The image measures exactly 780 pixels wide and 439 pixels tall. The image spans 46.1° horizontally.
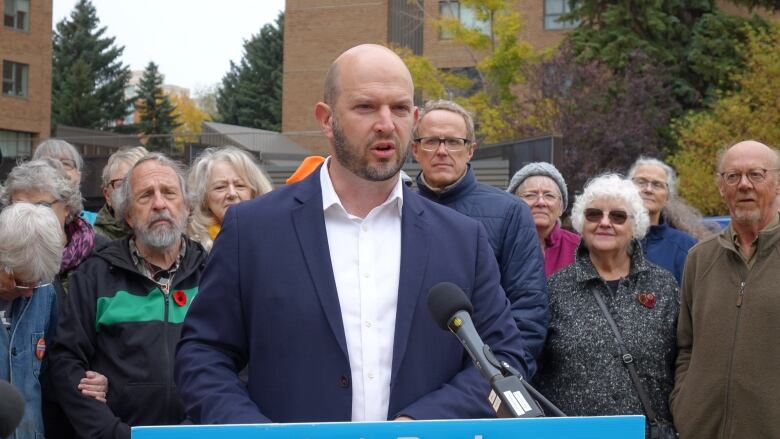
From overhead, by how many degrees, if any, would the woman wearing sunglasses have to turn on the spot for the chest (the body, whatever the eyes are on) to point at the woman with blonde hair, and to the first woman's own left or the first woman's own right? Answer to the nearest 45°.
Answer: approximately 90° to the first woman's own right

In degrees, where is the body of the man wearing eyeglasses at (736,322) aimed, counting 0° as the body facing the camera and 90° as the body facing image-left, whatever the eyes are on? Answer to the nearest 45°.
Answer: approximately 0°

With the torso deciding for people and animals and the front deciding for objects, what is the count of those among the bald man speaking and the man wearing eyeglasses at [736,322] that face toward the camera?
2

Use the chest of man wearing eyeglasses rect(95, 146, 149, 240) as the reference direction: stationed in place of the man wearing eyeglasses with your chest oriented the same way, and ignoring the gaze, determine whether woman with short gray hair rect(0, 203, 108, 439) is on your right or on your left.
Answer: on your right

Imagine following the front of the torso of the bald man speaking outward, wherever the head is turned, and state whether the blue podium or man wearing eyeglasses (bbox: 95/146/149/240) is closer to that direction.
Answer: the blue podium

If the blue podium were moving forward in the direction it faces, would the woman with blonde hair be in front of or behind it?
behind

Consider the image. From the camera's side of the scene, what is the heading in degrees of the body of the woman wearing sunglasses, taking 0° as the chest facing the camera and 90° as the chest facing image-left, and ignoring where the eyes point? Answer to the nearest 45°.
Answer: approximately 0°

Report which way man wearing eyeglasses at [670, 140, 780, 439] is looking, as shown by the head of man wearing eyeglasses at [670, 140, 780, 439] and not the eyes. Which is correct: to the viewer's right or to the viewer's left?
to the viewer's left

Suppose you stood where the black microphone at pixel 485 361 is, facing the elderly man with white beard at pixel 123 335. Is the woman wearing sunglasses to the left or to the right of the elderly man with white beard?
right

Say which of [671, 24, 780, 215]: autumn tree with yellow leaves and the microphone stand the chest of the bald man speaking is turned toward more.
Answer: the microphone stand

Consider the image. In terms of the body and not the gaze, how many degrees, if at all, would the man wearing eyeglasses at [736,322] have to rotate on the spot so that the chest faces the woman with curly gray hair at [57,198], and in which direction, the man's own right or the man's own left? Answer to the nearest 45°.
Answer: approximately 90° to the man's own right

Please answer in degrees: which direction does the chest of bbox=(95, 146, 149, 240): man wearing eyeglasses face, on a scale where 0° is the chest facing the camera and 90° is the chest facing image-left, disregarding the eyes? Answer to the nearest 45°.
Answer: approximately 315°
